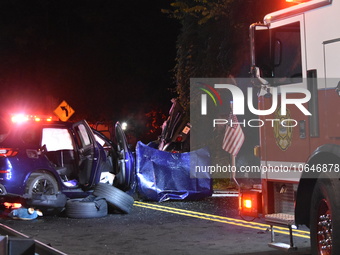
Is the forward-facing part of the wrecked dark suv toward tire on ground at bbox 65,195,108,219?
no

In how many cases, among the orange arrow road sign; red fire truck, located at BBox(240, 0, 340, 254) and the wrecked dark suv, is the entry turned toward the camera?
1

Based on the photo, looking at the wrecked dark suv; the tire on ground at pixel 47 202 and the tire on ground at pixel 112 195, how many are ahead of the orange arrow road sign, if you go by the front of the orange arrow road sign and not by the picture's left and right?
3

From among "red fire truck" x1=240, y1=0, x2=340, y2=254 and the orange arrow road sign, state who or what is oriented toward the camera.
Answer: the orange arrow road sign

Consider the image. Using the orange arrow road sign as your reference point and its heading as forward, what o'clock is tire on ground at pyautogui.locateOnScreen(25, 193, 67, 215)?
The tire on ground is roughly at 12 o'clock from the orange arrow road sign.

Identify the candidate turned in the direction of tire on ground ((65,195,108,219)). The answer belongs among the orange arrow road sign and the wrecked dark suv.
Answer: the orange arrow road sign

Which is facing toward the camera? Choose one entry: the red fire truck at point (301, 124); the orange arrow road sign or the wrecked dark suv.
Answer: the orange arrow road sign

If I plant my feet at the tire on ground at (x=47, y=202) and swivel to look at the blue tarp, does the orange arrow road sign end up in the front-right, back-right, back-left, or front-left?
front-left

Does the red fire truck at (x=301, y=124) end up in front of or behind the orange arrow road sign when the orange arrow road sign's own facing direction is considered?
in front

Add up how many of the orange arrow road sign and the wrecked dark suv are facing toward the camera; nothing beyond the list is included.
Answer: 1

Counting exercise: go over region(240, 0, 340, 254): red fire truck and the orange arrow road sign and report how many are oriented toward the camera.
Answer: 1

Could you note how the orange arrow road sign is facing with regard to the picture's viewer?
facing the viewer

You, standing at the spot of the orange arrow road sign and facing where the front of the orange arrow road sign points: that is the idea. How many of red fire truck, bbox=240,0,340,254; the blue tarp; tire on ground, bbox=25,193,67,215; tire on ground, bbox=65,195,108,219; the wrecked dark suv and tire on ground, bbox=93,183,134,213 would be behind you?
0

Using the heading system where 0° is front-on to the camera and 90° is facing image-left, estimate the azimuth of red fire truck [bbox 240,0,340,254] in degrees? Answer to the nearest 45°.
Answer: approximately 135°

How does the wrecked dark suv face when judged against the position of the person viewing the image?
facing away from the viewer and to the right of the viewer

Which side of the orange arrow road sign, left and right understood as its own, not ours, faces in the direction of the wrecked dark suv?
front

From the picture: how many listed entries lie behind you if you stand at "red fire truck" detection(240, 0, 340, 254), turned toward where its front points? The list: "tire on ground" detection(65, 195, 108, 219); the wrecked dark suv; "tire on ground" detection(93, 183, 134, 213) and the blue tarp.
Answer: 0

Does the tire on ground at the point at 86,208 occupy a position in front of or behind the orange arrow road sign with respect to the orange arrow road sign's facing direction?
in front
